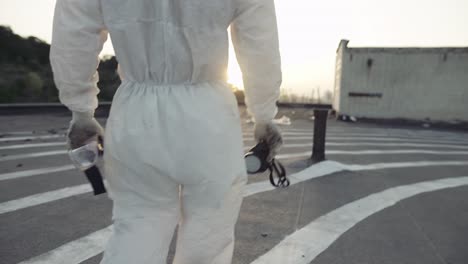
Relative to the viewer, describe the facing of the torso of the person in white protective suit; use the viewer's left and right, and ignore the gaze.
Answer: facing away from the viewer

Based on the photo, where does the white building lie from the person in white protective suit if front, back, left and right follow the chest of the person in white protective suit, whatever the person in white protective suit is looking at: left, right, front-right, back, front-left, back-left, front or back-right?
front-right

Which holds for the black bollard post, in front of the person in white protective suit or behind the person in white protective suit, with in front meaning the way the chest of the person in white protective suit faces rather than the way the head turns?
in front
